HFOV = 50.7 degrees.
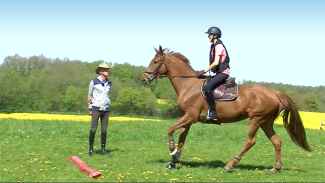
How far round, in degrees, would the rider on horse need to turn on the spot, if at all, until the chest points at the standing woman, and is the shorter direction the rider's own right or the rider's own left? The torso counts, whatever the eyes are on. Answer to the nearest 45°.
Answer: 0° — they already face them

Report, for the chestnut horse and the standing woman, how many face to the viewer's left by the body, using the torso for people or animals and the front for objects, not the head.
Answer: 1

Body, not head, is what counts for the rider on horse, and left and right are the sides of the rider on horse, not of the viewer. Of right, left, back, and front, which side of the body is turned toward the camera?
left

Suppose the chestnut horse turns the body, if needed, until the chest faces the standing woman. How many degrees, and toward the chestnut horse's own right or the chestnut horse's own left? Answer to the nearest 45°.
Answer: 0° — it already faces them

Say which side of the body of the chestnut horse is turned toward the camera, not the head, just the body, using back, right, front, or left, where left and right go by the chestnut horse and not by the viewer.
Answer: left

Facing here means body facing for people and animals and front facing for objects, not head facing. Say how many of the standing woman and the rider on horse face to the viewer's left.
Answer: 1
